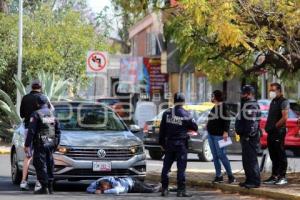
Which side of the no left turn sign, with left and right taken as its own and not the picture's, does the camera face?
front

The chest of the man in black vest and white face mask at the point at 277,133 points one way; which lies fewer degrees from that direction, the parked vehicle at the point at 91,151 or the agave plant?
the parked vehicle

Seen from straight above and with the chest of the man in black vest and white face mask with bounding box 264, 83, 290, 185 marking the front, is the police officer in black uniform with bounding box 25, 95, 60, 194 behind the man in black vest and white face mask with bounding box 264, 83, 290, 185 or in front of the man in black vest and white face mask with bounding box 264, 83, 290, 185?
in front

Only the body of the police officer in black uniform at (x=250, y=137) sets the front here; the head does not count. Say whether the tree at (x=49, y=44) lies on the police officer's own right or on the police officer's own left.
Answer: on the police officer's own right

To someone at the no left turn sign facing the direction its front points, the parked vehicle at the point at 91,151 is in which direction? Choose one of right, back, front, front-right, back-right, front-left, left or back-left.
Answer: front

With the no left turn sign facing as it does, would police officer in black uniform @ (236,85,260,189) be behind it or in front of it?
in front

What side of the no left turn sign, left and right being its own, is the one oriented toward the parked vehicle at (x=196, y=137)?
left

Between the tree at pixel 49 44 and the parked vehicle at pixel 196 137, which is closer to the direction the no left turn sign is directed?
the parked vehicle

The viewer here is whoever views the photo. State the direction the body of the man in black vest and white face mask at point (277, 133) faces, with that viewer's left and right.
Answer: facing the viewer and to the left of the viewer

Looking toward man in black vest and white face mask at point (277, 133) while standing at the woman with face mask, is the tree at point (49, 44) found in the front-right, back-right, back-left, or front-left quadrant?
back-left
